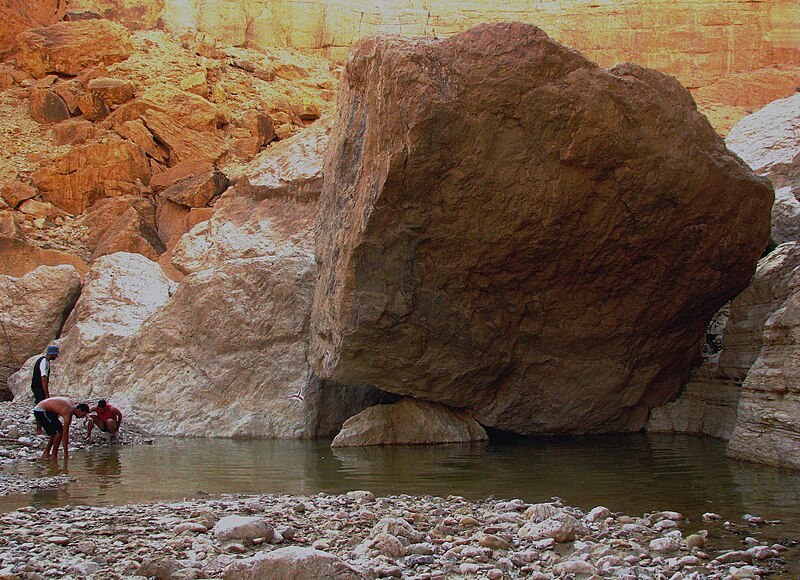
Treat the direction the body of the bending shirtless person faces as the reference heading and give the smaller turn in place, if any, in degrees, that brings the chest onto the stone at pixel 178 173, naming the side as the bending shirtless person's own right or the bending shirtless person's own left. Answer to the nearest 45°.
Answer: approximately 90° to the bending shirtless person's own left

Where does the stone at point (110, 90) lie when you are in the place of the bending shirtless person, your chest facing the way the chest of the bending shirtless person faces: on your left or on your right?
on your left

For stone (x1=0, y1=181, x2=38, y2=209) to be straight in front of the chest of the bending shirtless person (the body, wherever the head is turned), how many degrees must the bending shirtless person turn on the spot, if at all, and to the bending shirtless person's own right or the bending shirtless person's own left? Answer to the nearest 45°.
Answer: approximately 90° to the bending shirtless person's own left

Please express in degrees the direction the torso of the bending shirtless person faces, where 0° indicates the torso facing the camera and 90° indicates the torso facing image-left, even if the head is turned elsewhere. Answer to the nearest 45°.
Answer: approximately 270°

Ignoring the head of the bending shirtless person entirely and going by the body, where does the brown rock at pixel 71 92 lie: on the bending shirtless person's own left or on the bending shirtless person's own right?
on the bending shirtless person's own left

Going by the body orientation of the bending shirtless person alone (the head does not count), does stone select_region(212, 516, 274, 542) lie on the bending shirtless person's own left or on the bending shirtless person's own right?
on the bending shirtless person's own right

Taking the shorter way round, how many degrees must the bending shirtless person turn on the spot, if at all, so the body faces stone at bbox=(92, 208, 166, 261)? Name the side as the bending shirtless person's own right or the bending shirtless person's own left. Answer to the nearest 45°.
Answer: approximately 90° to the bending shirtless person's own left

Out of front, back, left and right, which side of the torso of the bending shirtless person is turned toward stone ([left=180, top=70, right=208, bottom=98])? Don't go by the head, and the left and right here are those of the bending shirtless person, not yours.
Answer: left

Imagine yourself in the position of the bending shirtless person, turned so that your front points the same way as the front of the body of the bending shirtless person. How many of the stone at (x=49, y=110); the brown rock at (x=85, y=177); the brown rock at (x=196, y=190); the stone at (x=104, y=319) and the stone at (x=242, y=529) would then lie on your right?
1

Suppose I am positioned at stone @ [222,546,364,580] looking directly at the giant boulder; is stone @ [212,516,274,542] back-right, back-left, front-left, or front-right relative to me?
front-left

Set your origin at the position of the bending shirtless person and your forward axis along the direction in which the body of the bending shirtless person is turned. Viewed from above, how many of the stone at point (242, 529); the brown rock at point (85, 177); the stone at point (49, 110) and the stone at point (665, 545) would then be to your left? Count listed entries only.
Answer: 2

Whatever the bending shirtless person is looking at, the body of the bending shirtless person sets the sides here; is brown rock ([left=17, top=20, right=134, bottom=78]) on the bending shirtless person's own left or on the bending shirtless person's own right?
on the bending shirtless person's own left

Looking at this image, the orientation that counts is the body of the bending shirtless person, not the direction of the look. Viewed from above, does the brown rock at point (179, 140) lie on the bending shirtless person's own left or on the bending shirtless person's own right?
on the bending shirtless person's own left
